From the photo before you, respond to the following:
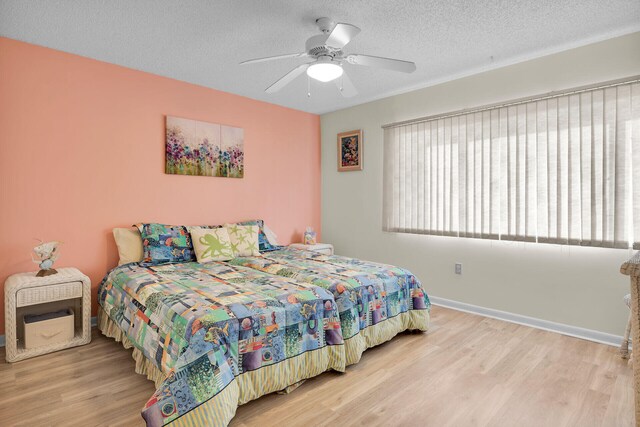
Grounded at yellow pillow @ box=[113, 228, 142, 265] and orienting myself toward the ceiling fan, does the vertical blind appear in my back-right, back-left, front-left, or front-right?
front-left

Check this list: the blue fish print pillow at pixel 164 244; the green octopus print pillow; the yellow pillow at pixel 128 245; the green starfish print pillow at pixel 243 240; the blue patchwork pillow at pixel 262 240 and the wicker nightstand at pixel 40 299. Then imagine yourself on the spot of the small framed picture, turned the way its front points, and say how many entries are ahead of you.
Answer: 6

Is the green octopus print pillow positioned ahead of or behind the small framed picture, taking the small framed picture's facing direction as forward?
ahead

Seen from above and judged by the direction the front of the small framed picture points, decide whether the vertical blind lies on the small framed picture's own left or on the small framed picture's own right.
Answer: on the small framed picture's own left

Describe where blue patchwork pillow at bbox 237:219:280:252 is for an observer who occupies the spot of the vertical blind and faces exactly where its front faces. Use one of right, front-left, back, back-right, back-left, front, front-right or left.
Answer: front-right

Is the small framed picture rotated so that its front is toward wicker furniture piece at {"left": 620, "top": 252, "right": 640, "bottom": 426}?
no

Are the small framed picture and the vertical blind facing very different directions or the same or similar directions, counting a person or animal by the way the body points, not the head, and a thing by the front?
same or similar directions

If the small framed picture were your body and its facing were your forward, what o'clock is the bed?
The bed is roughly at 11 o'clock from the small framed picture.

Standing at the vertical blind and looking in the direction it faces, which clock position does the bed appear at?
The bed is roughly at 12 o'clock from the vertical blind.

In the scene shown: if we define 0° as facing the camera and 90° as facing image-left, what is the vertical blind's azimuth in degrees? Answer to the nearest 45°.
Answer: approximately 45°

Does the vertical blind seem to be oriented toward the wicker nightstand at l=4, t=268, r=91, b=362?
yes

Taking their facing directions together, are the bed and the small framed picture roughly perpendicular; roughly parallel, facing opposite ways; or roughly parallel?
roughly perpendicular

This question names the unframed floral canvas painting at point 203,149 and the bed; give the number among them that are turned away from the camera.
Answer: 0

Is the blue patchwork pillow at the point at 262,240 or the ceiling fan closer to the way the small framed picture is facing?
the blue patchwork pillow

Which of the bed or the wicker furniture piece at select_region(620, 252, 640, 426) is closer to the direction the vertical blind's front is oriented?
the bed

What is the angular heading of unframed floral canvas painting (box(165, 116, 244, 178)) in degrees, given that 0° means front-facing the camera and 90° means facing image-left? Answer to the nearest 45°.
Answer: approximately 315°

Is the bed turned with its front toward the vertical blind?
no

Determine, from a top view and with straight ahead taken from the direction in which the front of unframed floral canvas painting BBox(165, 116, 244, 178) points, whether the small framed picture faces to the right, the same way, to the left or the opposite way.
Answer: to the right

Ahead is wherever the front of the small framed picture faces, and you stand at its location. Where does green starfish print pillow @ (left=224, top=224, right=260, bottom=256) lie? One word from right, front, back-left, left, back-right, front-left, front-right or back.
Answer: front

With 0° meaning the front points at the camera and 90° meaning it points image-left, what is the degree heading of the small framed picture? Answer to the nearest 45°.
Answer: approximately 45°

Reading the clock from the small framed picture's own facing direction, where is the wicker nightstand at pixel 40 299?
The wicker nightstand is roughly at 12 o'clock from the small framed picture.

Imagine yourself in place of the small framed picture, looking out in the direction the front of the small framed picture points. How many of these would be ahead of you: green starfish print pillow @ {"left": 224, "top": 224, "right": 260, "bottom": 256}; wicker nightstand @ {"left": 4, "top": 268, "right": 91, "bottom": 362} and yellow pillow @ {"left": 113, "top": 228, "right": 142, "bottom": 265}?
3
